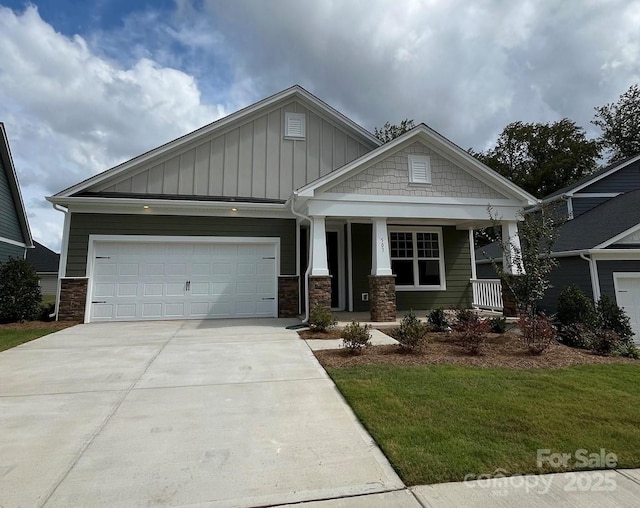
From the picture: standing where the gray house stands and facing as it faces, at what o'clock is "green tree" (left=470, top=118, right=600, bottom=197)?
The green tree is roughly at 8 o'clock from the gray house.

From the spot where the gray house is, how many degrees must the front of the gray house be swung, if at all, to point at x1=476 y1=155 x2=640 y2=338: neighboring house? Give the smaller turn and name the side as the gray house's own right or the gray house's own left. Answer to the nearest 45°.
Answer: approximately 90° to the gray house's own left

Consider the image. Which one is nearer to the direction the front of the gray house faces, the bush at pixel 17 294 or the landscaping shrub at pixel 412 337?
the landscaping shrub

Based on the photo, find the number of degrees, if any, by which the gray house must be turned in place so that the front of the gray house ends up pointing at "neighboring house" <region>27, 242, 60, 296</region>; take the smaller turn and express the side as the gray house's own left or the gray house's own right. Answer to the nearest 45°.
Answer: approximately 135° to the gray house's own right

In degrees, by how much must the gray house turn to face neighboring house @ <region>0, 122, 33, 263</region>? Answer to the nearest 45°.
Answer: approximately 90° to its right

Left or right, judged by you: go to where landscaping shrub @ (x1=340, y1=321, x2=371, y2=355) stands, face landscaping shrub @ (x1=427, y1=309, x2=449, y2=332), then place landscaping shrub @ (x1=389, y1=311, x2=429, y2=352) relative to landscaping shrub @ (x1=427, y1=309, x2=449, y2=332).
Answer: right

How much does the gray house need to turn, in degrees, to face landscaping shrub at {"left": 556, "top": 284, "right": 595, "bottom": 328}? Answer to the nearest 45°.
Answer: approximately 90° to its left

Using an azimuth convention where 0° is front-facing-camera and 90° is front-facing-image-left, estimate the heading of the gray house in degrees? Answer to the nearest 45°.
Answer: approximately 0°

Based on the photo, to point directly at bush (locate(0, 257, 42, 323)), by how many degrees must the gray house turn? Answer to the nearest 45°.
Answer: approximately 90° to its right
